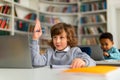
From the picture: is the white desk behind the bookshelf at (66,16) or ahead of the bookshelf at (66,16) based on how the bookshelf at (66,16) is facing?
ahead

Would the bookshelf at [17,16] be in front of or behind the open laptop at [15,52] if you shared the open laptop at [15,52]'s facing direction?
in front

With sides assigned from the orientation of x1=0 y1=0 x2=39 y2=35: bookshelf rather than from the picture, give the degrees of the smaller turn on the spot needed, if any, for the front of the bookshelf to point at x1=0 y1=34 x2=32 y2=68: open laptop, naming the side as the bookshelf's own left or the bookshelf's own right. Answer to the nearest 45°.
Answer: approximately 45° to the bookshelf's own right

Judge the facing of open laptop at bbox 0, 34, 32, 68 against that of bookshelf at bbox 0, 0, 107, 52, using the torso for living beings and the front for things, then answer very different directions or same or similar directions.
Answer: very different directions

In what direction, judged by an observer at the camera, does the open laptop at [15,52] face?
facing away from the viewer

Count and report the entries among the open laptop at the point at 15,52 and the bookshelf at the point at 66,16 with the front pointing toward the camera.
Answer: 1
